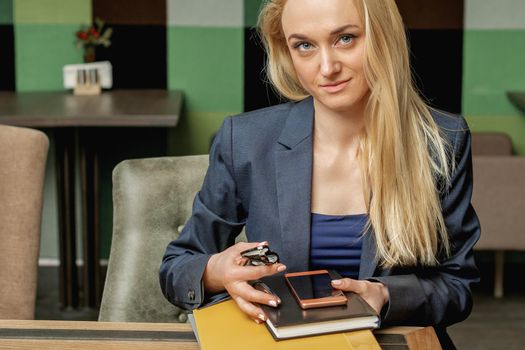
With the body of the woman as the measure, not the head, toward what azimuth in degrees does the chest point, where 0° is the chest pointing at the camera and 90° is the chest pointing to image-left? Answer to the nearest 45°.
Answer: approximately 0°

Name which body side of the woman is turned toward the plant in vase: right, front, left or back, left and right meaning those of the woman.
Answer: back
